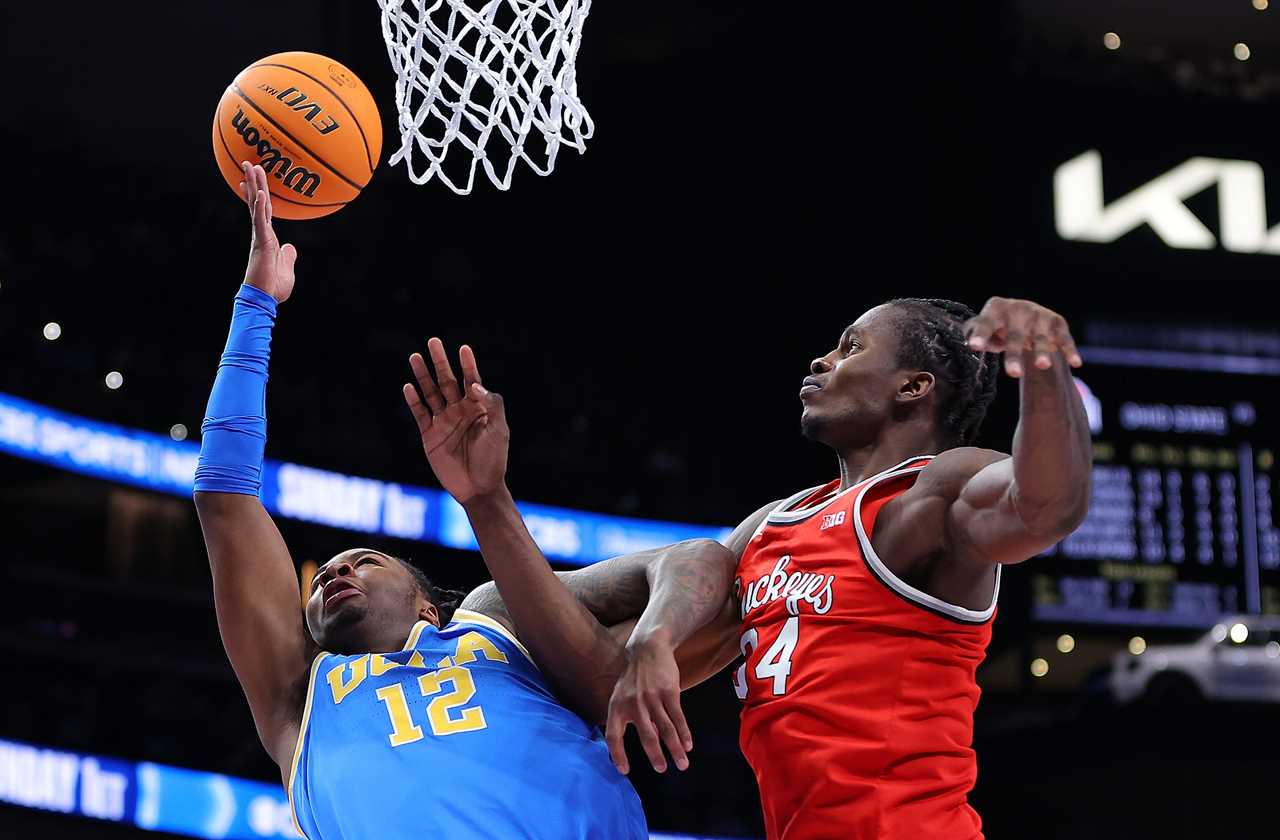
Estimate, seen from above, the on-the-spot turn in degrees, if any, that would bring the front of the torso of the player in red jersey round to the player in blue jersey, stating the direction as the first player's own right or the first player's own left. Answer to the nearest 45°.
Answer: approximately 45° to the first player's own right

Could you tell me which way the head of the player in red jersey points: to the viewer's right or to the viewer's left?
to the viewer's left

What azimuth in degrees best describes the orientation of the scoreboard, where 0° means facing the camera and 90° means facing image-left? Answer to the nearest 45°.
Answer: approximately 0°

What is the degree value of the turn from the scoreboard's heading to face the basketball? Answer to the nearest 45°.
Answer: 0° — it already faces it

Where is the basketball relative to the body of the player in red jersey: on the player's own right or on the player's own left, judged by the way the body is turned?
on the player's own right

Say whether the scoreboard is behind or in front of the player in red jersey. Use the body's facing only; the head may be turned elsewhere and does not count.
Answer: behind

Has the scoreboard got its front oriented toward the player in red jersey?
yes

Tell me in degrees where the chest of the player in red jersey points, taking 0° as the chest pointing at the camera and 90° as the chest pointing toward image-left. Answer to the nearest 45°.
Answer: approximately 45°
